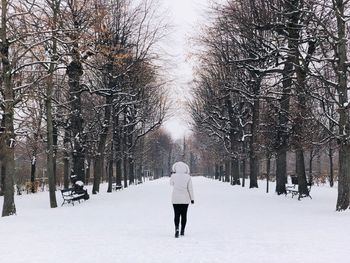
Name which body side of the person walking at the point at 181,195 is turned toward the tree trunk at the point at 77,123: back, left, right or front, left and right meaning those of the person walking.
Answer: front

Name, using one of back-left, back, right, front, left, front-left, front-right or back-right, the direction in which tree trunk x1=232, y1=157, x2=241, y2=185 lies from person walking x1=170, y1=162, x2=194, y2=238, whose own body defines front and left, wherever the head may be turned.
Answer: front

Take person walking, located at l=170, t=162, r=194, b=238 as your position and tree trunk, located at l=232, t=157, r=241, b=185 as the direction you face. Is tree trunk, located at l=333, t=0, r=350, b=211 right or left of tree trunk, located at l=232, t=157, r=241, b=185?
right

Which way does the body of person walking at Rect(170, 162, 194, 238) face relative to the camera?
away from the camera

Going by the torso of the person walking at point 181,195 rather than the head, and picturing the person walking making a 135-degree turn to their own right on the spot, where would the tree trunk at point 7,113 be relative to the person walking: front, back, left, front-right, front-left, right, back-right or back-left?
back

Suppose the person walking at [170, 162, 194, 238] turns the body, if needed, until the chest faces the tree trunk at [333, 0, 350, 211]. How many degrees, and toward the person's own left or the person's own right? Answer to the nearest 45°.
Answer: approximately 45° to the person's own right

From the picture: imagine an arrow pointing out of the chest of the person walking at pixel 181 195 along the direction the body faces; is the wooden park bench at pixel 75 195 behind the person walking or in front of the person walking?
in front
